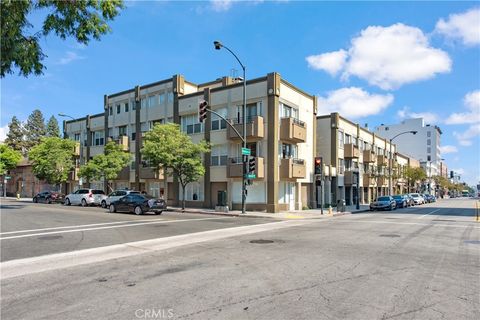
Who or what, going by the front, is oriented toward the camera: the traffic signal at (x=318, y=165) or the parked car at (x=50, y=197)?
the traffic signal

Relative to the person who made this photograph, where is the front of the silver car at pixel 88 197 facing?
facing away from the viewer and to the left of the viewer

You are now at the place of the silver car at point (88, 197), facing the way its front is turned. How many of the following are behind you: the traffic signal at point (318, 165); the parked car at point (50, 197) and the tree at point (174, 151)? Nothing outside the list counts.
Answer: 2

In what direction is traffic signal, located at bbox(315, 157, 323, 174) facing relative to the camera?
toward the camera

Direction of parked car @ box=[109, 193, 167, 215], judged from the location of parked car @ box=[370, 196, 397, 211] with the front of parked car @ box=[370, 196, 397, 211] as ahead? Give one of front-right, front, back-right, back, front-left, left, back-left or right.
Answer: front

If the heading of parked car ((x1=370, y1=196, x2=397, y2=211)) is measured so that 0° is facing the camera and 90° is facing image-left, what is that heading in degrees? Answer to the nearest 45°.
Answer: approximately 45°

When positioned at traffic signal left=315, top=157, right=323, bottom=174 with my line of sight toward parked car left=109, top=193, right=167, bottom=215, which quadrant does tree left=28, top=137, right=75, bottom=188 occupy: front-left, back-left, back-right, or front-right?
front-right

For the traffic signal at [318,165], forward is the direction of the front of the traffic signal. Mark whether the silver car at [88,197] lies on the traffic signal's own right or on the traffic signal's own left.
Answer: on the traffic signal's own right

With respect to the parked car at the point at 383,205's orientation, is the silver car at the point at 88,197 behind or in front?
in front

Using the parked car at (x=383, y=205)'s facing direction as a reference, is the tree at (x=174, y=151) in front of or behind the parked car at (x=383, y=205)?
in front

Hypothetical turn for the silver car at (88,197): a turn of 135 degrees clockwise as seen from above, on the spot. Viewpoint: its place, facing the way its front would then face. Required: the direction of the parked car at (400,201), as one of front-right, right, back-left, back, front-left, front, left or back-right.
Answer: front

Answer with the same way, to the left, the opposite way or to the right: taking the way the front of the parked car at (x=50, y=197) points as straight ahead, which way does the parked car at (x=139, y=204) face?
the same way

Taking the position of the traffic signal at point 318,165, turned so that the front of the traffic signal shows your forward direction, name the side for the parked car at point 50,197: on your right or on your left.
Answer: on your right

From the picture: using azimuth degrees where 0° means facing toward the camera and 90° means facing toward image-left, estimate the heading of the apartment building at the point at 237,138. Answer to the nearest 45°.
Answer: approximately 45°

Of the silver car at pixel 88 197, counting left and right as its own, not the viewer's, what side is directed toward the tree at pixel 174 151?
back

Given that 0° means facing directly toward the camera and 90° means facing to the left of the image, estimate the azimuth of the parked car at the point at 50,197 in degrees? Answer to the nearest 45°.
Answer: approximately 135°

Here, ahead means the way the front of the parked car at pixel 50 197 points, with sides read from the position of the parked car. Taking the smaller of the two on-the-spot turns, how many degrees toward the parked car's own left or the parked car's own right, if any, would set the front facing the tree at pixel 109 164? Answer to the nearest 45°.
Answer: approximately 180°
